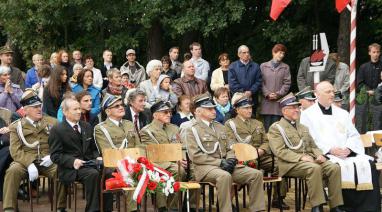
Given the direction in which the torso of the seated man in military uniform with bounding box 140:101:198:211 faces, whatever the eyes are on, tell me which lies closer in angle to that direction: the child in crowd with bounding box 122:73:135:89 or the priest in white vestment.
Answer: the priest in white vestment

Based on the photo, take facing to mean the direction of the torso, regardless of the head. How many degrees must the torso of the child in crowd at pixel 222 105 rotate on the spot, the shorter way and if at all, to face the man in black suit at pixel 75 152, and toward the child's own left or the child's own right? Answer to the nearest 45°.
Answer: approximately 90° to the child's own right

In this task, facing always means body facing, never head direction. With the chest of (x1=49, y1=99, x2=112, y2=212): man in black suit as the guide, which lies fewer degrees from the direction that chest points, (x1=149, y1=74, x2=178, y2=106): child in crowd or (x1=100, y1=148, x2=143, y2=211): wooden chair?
the wooden chair

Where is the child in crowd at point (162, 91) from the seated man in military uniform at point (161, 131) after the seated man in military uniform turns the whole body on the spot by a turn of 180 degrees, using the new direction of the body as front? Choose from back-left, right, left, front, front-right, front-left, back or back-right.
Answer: front-right

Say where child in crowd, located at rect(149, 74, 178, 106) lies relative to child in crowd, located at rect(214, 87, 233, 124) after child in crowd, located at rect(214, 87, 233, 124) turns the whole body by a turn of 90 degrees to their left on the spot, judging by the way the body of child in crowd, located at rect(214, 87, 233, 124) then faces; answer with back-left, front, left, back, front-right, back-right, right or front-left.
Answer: back-left

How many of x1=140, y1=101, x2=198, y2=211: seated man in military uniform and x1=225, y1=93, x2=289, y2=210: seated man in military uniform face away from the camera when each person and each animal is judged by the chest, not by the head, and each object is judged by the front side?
0

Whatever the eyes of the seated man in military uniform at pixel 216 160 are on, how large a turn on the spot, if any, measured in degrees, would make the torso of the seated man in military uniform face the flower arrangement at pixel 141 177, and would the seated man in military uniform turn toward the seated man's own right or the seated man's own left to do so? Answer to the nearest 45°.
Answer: approximately 90° to the seated man's own right

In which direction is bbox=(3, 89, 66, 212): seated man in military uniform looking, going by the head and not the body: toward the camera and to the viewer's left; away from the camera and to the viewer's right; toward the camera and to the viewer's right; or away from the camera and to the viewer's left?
toward the camera and to the viewer's right

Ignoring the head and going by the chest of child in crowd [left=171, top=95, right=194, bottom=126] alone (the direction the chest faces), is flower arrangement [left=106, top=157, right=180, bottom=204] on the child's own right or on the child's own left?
on the child's own right
